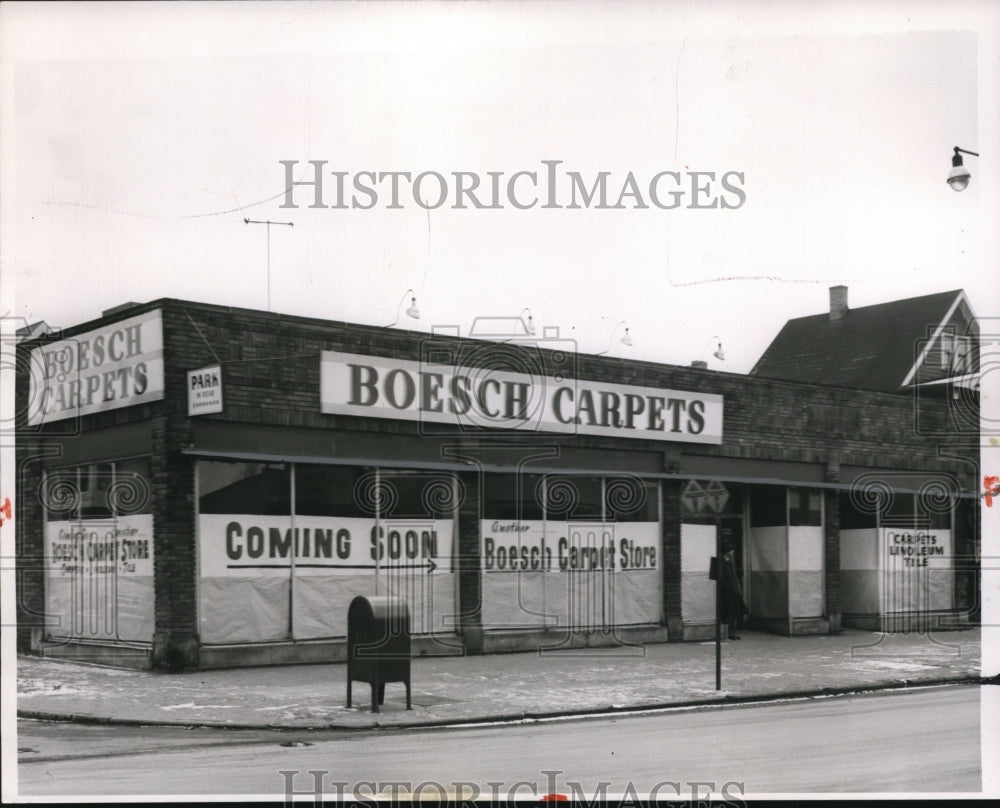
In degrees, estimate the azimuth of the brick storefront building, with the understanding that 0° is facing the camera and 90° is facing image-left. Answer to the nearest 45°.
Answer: approximately 315°

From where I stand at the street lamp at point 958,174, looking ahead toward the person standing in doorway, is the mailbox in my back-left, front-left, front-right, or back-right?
front-left

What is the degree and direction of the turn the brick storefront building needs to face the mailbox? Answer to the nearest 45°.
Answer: approximately 45° to its right
